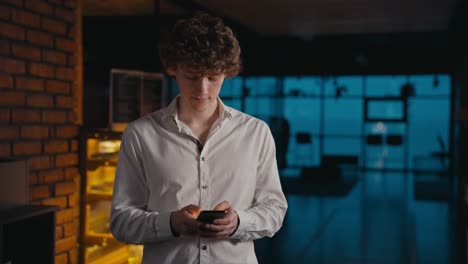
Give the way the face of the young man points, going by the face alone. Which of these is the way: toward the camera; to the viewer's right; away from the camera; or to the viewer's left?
toward the camera

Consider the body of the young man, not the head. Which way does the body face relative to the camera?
toward the camera
